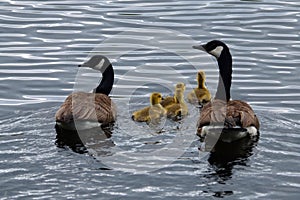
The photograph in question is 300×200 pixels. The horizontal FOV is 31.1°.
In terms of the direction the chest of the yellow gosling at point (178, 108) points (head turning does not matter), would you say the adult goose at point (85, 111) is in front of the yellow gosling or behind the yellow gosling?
behind

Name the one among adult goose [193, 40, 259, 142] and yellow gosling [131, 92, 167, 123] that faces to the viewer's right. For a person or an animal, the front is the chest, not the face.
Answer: the yellow gosling

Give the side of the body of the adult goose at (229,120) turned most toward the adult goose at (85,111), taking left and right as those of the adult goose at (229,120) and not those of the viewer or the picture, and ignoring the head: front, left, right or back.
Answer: left

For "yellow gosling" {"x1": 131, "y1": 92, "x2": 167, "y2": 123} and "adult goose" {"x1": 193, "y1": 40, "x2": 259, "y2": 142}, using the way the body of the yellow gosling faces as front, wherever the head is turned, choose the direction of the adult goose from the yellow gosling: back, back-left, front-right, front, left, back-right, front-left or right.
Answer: front-right

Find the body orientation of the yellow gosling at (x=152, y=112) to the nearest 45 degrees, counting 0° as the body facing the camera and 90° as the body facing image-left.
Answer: approximately 270°

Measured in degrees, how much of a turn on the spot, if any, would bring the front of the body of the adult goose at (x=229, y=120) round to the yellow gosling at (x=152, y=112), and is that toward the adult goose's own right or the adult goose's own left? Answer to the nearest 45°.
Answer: approximately 45° to the adult goose's own left

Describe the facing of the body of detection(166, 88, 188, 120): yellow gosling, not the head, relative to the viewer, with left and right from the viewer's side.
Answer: facing away from the viewer and to the right of the viewer

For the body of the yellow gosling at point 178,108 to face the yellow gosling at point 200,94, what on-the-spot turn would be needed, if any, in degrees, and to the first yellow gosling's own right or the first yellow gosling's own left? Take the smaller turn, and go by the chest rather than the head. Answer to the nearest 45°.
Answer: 0° — it already faces it

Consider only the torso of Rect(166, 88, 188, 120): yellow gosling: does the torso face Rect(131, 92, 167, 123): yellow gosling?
no

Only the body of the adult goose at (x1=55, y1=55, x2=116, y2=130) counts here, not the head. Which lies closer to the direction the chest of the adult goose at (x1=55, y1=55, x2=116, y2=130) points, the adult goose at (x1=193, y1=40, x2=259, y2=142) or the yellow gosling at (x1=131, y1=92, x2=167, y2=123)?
the yellow gosling

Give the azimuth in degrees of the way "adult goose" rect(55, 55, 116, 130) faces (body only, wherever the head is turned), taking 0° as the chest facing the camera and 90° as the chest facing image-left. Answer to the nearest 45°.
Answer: approximately 225°

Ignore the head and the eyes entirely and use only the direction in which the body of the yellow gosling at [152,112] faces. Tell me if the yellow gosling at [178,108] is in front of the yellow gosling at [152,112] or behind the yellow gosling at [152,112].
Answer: in front

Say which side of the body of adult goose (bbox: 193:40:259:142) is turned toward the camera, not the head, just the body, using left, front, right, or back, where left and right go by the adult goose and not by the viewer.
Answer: back

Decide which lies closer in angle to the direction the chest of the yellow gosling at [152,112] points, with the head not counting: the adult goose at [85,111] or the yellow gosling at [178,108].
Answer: the yellow gosling
